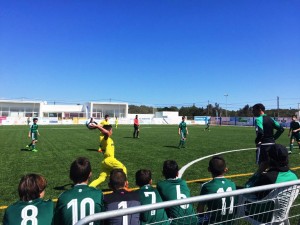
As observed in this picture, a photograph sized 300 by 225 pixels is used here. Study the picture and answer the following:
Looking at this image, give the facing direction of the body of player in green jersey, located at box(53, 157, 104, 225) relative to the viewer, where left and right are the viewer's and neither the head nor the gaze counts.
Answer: facing away from the viewer

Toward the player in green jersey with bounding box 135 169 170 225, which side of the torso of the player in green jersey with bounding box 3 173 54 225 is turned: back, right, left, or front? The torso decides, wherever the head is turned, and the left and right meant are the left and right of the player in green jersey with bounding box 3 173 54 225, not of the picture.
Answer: right

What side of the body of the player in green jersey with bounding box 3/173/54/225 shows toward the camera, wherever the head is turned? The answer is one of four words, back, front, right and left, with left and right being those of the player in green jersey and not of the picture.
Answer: back

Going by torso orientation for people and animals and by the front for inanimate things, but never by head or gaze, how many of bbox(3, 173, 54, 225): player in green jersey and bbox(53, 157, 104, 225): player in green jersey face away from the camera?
2

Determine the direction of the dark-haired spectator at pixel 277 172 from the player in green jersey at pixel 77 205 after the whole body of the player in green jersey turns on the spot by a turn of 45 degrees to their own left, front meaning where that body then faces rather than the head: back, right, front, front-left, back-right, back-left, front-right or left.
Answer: back-right

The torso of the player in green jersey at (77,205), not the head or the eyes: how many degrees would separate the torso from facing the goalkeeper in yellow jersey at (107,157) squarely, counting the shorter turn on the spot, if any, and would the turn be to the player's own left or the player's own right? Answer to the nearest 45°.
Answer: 0° — they already face them

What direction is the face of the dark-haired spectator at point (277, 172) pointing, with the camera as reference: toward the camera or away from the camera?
away from the camera
